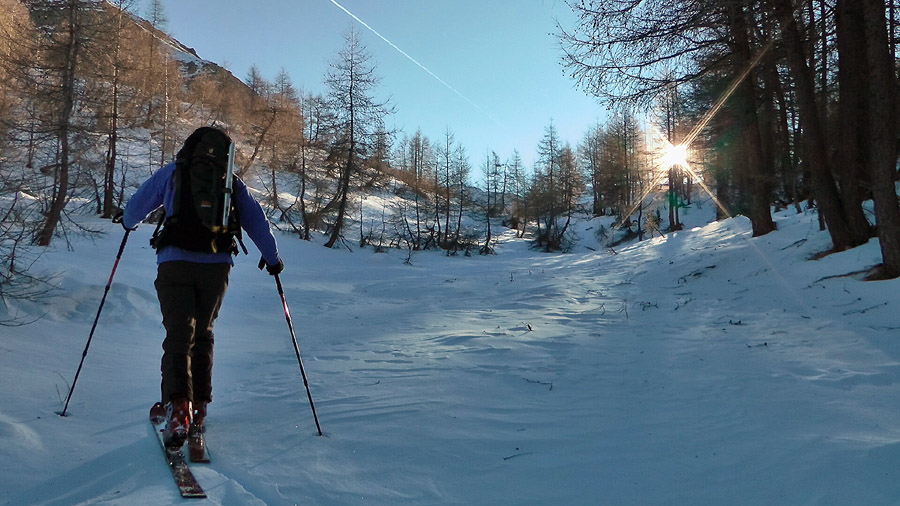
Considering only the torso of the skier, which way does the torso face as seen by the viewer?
away from the camera

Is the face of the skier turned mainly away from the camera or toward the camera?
away from the camera
